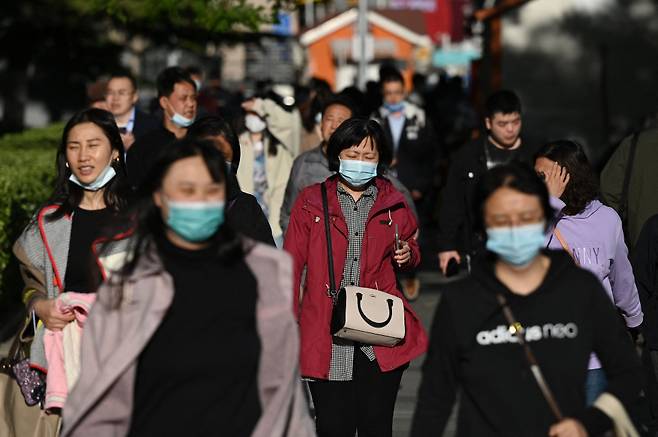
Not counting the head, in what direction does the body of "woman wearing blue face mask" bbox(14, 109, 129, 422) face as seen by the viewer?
toward the camera

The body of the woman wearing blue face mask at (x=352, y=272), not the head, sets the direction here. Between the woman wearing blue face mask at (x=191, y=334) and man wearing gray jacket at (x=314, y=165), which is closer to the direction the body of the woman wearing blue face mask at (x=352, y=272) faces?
the woman wearing blue face mask

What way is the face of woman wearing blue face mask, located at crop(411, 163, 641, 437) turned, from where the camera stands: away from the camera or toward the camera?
toward the camera

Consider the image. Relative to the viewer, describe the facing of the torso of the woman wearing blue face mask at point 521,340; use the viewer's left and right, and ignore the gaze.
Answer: facing the viewer

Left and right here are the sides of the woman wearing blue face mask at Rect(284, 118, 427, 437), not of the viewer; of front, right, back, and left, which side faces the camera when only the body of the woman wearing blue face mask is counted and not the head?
front

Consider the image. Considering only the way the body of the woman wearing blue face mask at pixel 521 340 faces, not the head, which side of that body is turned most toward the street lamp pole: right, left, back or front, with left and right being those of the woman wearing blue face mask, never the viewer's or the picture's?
back

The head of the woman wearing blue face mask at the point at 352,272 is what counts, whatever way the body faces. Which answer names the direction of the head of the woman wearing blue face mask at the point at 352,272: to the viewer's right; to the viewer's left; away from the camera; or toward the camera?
toward the camera

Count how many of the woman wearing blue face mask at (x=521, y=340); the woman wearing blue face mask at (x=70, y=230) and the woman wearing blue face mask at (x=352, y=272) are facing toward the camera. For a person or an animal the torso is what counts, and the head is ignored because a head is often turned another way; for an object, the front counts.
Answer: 3

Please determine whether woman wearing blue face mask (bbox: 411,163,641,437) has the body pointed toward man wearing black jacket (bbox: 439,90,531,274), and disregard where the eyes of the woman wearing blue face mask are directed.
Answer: no

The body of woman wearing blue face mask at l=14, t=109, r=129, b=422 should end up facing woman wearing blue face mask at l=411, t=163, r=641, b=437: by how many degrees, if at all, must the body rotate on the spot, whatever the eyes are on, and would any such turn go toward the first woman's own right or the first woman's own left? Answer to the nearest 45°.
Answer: approximately 45° to the first woman's own left

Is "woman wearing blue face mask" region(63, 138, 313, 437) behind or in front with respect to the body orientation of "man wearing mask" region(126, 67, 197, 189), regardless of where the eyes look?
in front

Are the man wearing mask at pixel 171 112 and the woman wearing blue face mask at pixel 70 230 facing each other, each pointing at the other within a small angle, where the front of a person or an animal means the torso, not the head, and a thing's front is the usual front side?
no

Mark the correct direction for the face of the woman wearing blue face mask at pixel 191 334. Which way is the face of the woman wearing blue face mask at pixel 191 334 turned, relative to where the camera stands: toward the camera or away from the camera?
toward the camera
